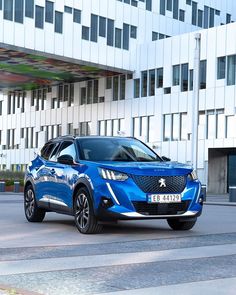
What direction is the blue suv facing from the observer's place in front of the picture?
facing the viewer and to the right of the viewer
